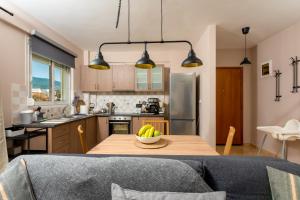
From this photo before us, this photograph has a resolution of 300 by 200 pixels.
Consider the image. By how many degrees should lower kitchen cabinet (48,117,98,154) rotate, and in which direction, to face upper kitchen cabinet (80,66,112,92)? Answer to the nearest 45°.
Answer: approximately 135° to its left

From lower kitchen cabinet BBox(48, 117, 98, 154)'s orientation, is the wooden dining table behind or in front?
in front

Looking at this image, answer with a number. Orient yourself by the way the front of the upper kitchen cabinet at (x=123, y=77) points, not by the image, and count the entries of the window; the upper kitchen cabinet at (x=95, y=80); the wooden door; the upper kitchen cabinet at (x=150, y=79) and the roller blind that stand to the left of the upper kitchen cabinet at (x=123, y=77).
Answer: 2

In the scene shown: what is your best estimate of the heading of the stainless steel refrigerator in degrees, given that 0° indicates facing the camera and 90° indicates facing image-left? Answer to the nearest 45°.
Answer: approximately 0°

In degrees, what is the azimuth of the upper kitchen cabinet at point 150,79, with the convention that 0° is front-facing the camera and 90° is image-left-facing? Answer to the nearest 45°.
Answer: approximately 0°

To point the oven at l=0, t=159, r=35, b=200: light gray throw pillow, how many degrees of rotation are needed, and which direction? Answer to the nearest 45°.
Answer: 0° — it already faces it
